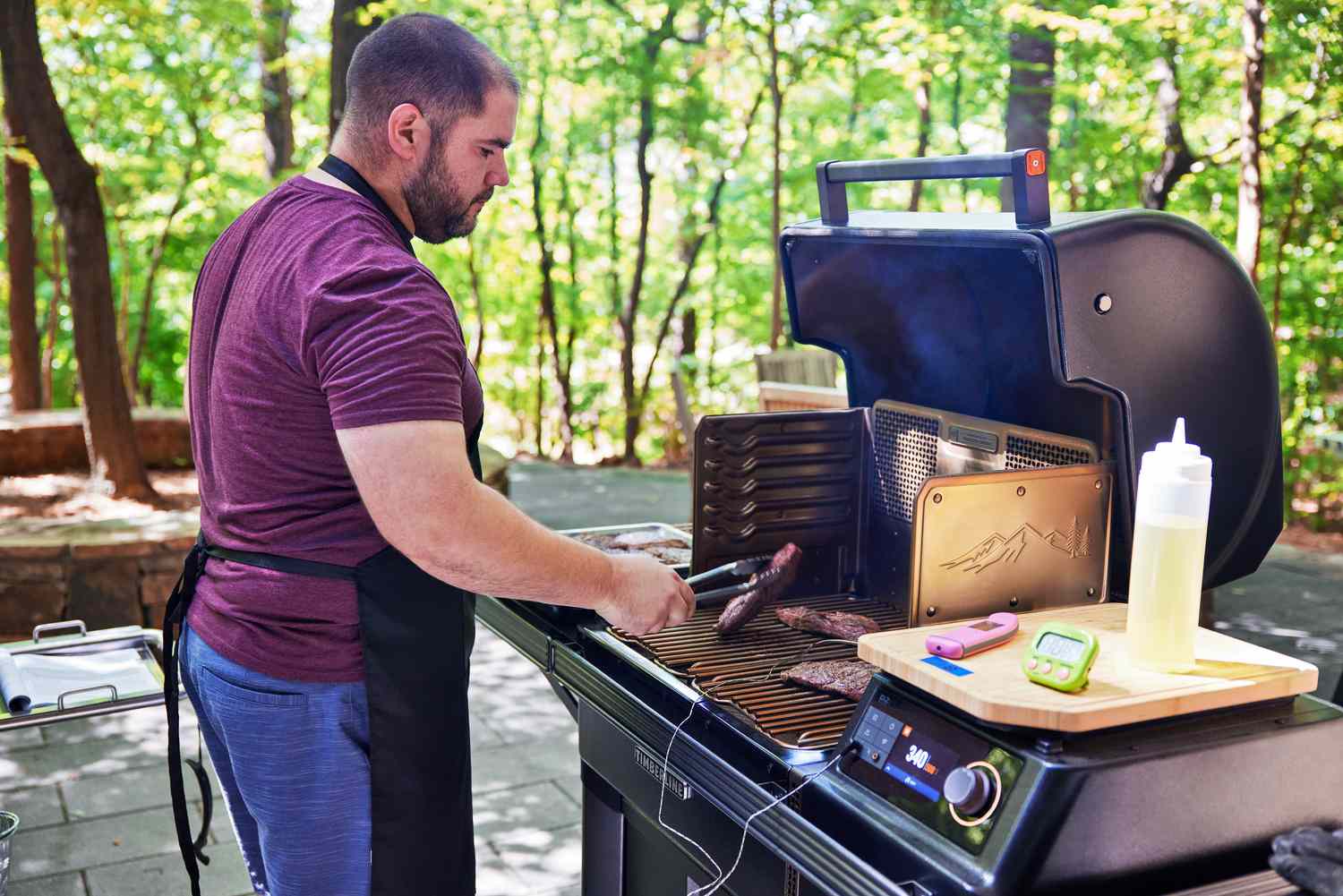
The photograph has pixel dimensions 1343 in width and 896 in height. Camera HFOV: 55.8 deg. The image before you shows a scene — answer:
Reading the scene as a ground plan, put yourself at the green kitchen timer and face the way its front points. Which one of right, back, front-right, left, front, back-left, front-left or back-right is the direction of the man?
front-right

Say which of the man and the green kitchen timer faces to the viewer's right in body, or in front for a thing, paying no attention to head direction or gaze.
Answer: the man

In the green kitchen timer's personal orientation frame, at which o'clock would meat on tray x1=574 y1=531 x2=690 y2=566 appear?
The meat on tray is roughly at 3 o'clock from the green kitchen timer.

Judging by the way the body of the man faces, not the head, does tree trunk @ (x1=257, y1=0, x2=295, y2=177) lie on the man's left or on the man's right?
on the man's left

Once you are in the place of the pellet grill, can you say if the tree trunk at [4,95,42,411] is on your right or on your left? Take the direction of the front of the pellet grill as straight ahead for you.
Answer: on your right

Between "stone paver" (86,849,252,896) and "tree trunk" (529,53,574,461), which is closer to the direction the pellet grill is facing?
the stone paver

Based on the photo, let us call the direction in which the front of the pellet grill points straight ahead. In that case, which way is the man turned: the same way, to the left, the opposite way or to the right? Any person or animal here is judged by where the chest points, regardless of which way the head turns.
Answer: the opposite way

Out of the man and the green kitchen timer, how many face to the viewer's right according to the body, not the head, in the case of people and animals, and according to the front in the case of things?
1

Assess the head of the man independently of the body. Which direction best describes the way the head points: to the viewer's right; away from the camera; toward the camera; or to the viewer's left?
to the viewer's right

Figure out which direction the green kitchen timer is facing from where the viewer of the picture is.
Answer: facing the viewer and to the left of the viewer

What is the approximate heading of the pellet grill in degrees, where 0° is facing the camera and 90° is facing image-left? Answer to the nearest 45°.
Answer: approximately 45°

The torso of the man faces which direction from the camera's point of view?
to the viewer's right

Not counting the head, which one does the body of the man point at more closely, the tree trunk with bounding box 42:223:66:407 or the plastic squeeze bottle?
the plastic squeeze bottle

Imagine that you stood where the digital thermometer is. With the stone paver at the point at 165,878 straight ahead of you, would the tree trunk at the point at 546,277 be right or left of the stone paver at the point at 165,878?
right

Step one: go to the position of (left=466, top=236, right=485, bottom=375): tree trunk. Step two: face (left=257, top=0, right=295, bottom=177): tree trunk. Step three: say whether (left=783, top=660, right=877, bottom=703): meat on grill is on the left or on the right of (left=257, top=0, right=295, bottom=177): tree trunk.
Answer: left

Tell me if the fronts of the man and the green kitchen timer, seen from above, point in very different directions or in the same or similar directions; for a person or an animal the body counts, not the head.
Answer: very different directions

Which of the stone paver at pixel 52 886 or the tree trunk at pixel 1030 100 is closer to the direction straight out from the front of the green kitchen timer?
the stone paver
